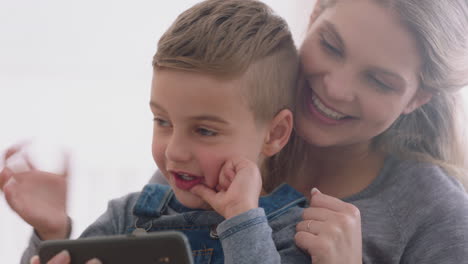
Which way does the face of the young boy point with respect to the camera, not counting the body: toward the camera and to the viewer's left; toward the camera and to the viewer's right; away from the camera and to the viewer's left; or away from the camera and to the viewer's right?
toward the camera and to the viewer's left
